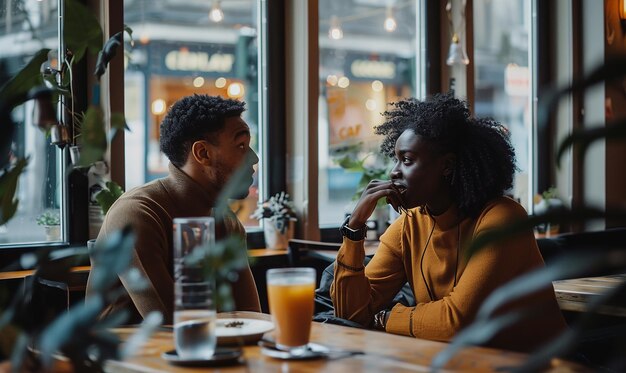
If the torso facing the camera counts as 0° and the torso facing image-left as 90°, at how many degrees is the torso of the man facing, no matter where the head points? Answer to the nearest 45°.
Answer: approximately 270°

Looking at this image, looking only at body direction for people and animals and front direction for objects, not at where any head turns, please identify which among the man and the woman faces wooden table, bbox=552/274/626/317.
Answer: the man

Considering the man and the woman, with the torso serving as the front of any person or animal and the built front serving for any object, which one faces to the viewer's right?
the man

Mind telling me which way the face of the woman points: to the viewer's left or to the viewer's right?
to the viewer's left

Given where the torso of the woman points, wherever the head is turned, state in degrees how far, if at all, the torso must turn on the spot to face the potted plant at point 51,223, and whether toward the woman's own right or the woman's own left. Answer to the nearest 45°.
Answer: approximately 90° to the woman's own right

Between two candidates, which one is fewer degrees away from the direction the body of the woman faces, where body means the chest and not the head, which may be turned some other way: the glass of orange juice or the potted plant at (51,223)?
the glass of orange juice

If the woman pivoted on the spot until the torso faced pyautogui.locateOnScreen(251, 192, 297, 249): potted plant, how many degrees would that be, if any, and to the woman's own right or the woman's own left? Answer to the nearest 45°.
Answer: approximately 90° to the woman's own right

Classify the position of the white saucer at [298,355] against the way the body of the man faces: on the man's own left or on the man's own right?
on the man's own right

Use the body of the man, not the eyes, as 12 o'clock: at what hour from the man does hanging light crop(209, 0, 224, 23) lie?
The hanging light is roughly at 9 o'clock from the man.

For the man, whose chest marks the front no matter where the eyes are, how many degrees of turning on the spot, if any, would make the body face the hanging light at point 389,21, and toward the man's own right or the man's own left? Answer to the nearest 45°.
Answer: approximately 45° to the man's own left

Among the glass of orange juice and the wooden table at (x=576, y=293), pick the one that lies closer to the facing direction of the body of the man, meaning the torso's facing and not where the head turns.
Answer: the wooden table

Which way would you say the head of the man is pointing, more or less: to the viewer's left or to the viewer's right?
to the viewer's right

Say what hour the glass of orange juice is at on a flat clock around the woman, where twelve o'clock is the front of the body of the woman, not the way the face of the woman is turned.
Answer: The glass of orange juice is roughly at 11 o'clock from the woman.

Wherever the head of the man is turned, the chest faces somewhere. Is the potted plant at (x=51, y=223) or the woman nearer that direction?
the woman

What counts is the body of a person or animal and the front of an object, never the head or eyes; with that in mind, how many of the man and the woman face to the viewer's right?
1

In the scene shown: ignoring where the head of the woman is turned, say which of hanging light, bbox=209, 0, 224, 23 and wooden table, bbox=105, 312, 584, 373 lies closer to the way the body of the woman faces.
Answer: the wooden table

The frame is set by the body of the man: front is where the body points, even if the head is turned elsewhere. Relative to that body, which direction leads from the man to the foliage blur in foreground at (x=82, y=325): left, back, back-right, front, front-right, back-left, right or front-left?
right

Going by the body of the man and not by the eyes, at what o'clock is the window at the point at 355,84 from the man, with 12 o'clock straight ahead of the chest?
The window is roughly at 10 o'clock from the man.
